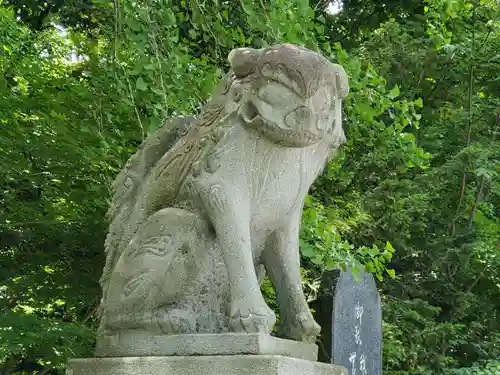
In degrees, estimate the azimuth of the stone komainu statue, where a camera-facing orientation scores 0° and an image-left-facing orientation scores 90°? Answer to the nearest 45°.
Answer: approximately 315°
